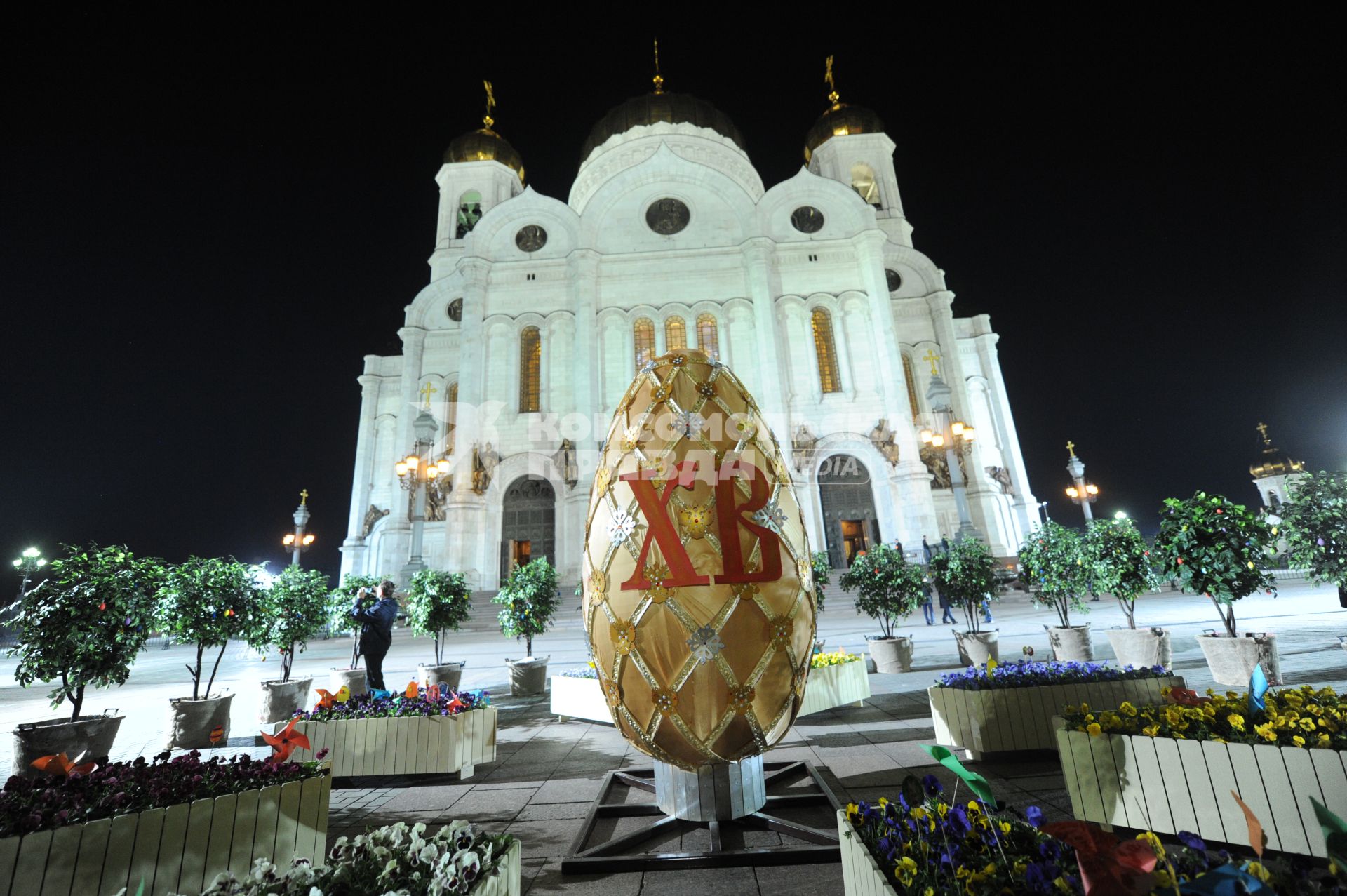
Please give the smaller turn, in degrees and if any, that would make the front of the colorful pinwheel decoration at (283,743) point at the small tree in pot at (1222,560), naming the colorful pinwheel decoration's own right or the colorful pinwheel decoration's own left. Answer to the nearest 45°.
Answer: approximately 90° to the colorful pinwheel decoration's own left

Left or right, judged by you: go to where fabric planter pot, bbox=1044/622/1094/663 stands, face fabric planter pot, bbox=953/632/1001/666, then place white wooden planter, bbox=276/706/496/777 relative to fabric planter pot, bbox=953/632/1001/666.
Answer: left

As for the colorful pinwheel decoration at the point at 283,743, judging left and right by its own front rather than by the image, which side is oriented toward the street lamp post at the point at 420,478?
back

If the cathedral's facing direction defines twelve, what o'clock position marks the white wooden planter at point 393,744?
The white wooden planter is roughly at 12 o'clock from the cathedral.

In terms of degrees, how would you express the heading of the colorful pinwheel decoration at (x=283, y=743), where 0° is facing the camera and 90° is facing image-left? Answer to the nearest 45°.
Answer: approximately 0°

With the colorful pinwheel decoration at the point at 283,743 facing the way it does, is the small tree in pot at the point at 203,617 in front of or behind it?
behind

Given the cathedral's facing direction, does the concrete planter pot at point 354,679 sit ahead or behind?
ahead

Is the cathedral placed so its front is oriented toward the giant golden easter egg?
yes

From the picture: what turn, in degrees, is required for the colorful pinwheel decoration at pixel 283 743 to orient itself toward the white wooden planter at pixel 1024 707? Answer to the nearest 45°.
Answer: approximately 90° to its left

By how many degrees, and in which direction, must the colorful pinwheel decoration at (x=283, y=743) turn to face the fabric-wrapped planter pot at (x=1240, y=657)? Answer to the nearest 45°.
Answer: approximately 90° to its left

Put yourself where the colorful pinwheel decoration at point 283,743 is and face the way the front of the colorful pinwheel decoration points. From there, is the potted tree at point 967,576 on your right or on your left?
on your left

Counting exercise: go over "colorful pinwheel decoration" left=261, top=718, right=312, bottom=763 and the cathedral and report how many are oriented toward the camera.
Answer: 2

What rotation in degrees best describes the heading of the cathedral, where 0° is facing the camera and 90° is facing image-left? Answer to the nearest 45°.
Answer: approximately 0°

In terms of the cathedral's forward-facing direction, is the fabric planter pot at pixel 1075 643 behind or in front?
in front

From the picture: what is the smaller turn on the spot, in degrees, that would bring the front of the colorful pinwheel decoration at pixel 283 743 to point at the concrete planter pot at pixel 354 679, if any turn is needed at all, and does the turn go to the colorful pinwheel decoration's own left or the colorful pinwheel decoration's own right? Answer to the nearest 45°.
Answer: approximately 180°

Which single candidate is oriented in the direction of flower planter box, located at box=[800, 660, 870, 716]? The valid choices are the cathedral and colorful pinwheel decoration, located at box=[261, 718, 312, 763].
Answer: the cathedral
